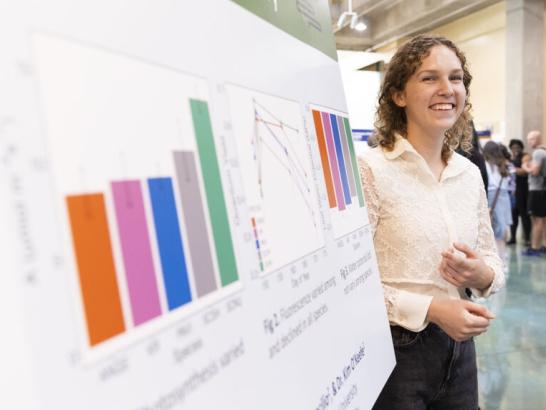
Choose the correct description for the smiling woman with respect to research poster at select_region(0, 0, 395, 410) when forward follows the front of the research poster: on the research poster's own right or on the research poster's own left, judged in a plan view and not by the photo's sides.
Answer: on the research poster's own left

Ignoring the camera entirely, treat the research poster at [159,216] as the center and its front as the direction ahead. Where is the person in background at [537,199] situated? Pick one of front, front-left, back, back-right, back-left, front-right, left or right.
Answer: left

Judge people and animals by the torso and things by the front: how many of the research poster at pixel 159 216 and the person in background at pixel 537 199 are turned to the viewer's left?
1

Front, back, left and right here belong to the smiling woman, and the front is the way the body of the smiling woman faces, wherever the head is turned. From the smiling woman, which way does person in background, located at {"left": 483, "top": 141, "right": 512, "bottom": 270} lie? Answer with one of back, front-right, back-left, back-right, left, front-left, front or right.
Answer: back-left

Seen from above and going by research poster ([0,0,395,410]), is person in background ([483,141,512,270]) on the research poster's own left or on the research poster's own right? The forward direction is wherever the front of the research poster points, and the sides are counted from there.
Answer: on the research poster's own left

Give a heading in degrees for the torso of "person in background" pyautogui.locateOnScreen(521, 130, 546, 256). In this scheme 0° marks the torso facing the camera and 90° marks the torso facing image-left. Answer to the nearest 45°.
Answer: approximately 90°

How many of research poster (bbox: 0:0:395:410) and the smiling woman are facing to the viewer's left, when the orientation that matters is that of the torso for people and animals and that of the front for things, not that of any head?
0

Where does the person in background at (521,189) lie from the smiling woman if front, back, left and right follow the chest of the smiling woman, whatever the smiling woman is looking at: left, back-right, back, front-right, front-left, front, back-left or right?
back-left

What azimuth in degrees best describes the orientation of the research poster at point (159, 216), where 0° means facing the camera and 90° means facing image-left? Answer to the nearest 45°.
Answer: approximately 315°

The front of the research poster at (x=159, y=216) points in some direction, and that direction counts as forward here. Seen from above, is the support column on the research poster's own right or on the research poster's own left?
on the research poster's own left

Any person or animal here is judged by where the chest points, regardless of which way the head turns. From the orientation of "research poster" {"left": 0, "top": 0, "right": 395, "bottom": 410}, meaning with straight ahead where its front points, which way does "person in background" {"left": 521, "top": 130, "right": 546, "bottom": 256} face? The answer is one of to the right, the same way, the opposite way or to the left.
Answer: the opposite way

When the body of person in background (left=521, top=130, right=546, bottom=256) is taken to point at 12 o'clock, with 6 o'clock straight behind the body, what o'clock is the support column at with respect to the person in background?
The support column is roughly at 3 o'clock from the person in background.
